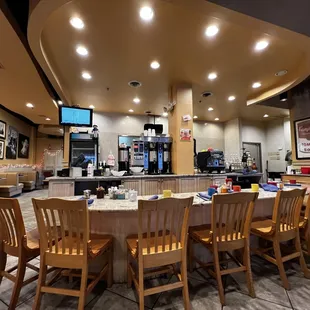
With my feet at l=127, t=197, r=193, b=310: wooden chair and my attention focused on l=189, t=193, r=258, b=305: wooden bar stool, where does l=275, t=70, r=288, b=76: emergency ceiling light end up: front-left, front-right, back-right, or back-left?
front-left

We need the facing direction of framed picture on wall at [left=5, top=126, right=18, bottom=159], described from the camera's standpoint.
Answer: facing the viewer and to the right of the viewer

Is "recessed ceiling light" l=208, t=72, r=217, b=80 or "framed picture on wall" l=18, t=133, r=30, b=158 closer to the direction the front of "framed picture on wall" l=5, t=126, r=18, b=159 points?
the recessed ceiling light

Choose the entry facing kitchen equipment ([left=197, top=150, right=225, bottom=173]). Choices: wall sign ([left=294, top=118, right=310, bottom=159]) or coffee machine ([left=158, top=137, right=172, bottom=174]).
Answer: the wall sign

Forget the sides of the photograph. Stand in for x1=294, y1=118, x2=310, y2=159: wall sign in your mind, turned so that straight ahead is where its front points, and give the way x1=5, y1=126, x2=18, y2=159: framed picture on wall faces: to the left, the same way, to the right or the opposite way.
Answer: the opposite way

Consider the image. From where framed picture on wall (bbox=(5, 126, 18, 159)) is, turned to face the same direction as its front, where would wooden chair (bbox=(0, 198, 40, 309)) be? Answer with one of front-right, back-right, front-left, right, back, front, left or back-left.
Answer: front-right

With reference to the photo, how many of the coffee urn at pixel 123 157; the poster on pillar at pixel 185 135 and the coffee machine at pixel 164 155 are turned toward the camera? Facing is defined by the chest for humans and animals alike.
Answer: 3

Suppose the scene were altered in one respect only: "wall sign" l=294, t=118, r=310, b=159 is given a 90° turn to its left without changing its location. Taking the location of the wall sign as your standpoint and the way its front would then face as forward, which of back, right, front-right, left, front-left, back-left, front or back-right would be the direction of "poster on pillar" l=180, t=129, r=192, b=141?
right

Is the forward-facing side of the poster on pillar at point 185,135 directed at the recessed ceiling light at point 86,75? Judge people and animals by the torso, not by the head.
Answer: no

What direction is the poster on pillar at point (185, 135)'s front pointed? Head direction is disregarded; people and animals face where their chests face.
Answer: toward the camera

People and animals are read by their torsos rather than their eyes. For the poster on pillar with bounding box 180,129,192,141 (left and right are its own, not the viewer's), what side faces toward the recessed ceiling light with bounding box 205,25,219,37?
front

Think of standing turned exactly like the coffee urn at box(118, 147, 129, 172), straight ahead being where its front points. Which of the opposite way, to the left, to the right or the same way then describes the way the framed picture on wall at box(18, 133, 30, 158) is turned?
to the left

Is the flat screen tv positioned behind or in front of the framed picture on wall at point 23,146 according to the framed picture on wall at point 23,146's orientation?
in front

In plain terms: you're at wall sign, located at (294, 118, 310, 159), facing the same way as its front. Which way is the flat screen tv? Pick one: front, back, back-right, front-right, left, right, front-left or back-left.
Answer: front

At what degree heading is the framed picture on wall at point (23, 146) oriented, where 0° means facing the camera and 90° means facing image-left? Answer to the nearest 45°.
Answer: approximately 315°

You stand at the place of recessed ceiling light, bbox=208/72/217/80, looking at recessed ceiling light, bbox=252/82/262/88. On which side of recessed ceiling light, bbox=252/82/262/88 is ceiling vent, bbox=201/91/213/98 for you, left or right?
left

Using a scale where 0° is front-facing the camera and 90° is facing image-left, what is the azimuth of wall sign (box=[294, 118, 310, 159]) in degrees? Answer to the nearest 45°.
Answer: approximately 45°

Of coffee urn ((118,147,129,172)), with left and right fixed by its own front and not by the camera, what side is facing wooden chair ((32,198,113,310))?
front

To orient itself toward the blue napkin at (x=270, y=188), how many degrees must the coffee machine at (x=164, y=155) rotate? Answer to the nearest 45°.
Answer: approximately 45° to its left
